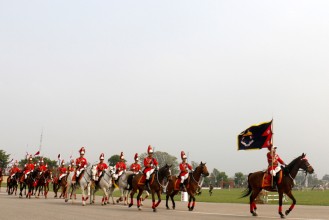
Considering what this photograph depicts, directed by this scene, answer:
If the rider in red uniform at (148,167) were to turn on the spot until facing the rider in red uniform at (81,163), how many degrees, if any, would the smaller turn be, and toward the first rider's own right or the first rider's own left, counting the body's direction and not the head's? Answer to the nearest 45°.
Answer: approximately 180°

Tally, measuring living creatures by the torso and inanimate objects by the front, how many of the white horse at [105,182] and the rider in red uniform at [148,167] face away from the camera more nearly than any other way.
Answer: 0

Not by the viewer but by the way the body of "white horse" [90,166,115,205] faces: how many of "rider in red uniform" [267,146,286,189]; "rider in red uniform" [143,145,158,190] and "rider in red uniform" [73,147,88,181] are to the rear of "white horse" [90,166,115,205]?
1

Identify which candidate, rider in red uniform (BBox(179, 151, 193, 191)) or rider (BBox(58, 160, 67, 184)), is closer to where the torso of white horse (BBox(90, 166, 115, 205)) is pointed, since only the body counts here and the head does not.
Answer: the rider in red uniform

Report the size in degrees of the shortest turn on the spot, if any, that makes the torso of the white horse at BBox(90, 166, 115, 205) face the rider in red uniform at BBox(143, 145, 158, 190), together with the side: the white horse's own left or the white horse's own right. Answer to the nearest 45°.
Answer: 0° — it already faces them

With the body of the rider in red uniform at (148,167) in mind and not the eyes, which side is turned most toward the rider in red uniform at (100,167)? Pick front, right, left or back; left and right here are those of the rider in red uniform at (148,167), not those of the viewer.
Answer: back

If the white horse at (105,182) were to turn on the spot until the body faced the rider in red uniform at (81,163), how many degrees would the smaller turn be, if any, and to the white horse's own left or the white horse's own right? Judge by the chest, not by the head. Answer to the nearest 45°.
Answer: approximately 180°

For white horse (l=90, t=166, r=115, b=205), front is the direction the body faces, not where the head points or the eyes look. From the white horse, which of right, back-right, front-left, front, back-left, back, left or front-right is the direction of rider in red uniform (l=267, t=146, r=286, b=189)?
front

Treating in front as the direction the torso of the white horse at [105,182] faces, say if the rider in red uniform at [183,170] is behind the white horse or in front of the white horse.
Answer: in front

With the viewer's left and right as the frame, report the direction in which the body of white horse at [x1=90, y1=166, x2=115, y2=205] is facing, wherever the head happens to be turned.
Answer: facing the viewer and to the right of the viewer
